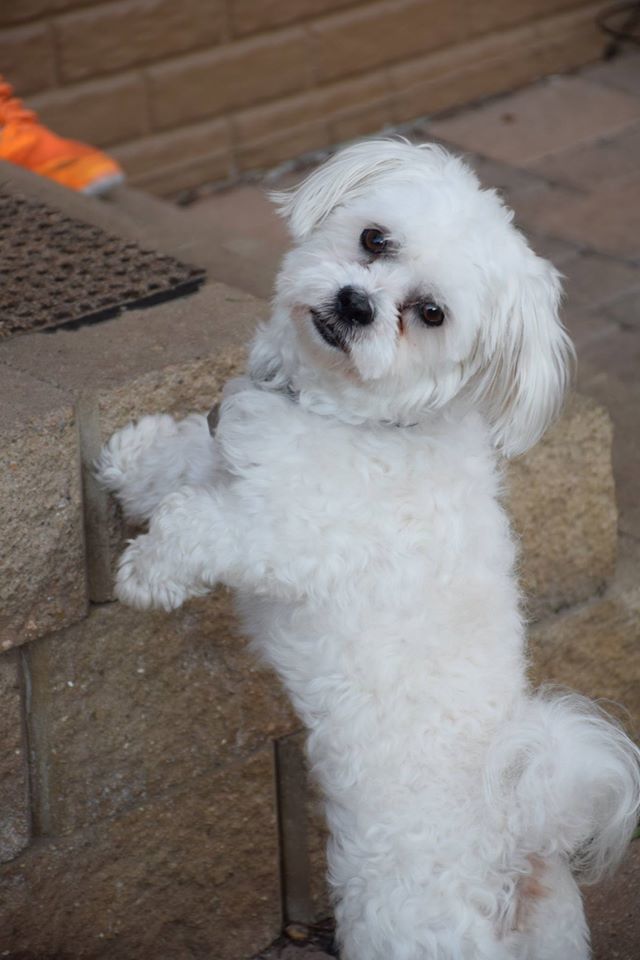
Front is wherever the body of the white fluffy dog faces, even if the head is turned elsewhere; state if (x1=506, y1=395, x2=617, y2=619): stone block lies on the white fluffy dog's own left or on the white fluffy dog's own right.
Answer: on the white fluffy dog's own right

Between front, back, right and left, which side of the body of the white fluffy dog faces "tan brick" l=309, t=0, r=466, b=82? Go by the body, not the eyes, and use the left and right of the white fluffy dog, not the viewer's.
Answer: right

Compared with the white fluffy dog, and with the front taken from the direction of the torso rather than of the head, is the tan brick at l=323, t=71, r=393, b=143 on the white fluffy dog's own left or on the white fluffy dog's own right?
on the white fluffy dog's own right

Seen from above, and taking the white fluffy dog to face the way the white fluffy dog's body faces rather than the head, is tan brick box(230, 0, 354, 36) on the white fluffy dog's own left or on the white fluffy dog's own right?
on the white fluffy dog's own right
